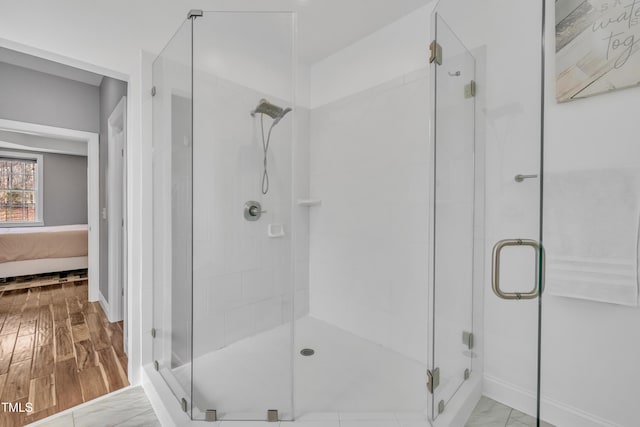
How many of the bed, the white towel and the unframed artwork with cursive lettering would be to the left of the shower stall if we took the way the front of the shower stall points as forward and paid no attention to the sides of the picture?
2

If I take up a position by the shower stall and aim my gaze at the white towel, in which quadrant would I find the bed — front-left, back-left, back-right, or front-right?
back-left

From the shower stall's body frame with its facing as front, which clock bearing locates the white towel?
The white towel is roughly at 9 o'clock from the shower stall.

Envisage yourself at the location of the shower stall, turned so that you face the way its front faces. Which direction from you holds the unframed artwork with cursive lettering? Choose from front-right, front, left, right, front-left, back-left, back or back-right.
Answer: left

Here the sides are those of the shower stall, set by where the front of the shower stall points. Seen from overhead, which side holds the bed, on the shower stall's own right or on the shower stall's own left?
on the shower stall's own right

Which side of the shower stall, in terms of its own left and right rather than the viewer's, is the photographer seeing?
front
